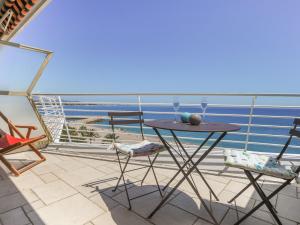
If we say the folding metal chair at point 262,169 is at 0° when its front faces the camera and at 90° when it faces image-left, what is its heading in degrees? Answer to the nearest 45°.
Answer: approximately 90°
